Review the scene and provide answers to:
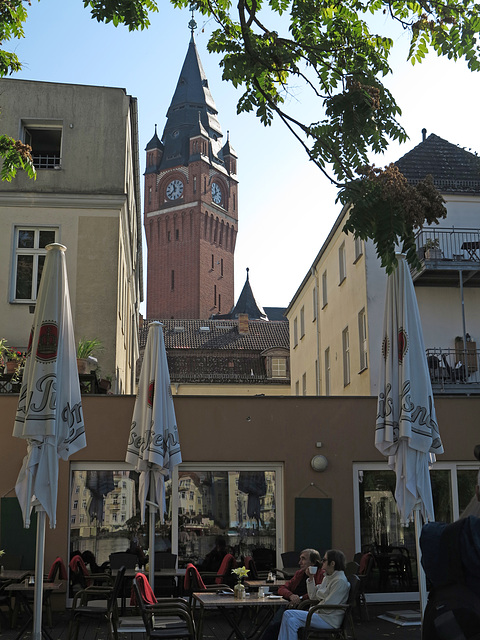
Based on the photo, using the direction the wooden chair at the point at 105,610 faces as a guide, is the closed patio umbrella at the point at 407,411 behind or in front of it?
behind

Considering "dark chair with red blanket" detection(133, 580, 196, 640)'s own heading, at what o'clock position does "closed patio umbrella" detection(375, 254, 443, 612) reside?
The closed patio umbrella is roughly at 12 o'clock from the dark chair with red blanket.

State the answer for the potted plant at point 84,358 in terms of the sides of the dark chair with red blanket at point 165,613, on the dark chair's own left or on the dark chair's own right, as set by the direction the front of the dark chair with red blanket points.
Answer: on the dark chair's own left

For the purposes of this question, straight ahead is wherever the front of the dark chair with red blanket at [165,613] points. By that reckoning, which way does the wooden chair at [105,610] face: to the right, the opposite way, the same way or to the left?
the opposite way

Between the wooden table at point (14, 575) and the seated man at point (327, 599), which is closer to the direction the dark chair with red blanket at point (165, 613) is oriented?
the seated man

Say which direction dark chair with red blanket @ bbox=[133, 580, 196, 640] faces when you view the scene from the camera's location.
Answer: facing to the right of the viewer

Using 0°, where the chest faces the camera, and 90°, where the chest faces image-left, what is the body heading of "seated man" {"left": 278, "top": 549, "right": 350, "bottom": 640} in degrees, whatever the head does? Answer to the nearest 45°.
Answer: approximately 90°

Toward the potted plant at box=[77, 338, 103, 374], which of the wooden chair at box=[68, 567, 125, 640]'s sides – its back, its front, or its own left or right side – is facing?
right

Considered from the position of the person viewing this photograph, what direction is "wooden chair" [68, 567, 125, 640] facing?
facing to the left of the viewer

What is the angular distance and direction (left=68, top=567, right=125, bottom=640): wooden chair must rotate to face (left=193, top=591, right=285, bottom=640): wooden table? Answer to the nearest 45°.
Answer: approximately 135° to its left

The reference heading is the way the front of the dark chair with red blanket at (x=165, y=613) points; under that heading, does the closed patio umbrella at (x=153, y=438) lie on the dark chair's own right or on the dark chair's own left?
on the dark chair's own left

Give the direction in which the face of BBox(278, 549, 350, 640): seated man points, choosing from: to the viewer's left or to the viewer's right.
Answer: to the viewer's left

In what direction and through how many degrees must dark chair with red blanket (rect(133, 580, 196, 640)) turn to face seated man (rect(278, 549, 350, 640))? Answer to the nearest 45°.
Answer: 0° — it already faces them
